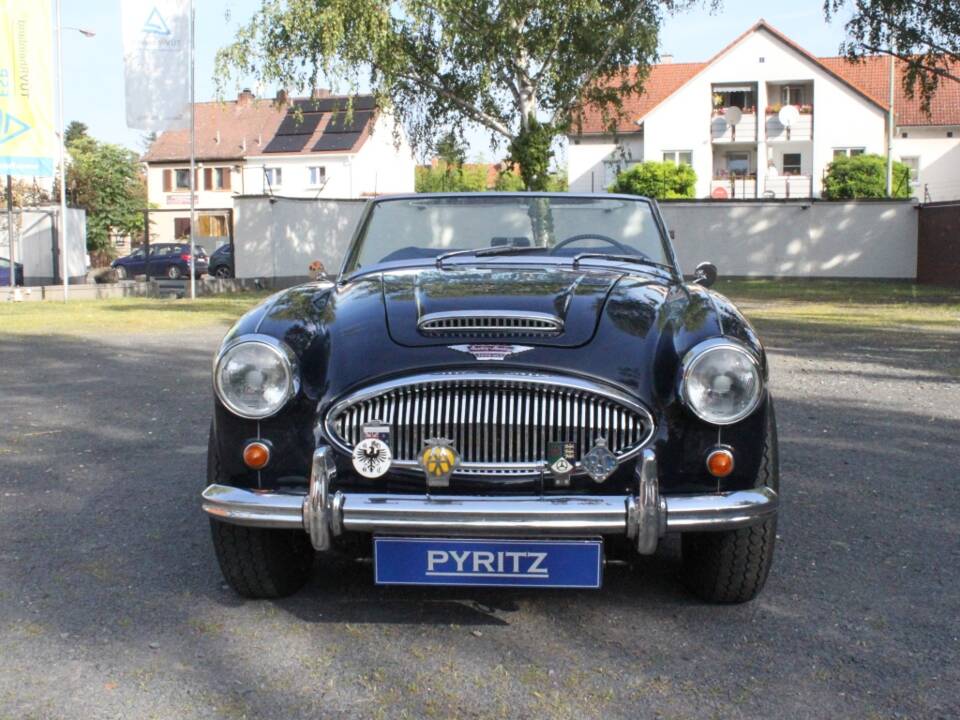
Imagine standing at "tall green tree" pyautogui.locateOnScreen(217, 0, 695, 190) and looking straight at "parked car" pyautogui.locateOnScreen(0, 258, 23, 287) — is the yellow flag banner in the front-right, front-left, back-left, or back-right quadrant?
front-left

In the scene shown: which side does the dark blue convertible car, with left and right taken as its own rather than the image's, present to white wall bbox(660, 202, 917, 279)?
back

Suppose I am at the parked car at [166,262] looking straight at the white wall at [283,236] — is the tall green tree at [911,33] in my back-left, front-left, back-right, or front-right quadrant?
front-left

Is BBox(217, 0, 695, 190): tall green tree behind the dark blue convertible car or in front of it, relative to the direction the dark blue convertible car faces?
behind

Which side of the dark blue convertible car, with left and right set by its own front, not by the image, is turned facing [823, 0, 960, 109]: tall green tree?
back

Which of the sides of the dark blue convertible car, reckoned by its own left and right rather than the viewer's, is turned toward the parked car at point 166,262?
back

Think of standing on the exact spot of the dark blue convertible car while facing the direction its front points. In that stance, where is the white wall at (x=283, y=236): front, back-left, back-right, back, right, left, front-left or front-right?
back

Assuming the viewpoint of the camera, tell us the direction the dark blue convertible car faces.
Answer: facing the viewer
